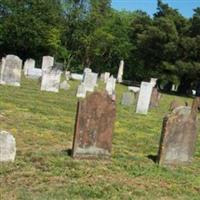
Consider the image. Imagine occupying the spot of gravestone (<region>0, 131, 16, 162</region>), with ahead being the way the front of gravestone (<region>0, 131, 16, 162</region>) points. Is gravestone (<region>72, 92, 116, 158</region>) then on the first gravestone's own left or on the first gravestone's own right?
on the first gravestone's own left

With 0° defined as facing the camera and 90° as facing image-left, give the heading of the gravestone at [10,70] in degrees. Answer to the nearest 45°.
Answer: approximately 0°

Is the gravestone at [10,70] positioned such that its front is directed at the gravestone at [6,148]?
yes

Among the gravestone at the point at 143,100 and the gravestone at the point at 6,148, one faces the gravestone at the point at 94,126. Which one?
the gravestone at the point at 143,100

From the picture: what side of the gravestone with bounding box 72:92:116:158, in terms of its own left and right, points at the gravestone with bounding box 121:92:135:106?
back

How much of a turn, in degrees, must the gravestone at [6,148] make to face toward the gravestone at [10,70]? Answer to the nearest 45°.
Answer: approximately 180°
